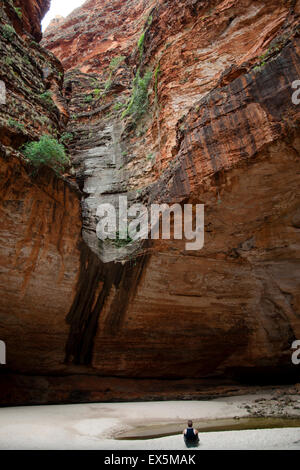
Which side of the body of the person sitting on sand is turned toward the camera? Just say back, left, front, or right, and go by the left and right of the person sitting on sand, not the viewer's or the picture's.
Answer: back
